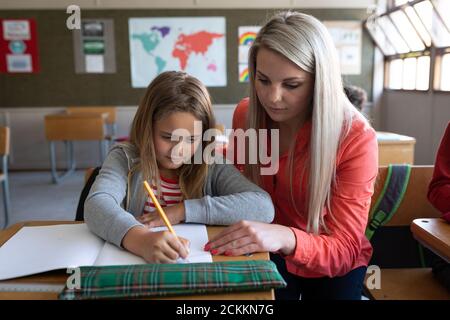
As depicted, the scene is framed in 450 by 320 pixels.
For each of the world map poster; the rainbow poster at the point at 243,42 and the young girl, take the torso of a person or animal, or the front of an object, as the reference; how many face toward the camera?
3

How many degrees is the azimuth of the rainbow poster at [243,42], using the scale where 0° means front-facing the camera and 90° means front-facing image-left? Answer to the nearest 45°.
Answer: approximately 0°

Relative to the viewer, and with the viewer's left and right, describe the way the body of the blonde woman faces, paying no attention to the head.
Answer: facing the viewer and to the left of the viewer

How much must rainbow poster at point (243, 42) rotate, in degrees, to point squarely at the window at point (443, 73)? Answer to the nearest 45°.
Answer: approximately 45° to its left

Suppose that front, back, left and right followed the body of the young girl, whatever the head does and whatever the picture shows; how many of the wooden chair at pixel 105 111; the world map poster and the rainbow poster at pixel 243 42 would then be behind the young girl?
3

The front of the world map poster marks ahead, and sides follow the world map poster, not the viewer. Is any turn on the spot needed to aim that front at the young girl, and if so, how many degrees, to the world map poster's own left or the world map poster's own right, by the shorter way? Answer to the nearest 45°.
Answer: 0° — it already faces them

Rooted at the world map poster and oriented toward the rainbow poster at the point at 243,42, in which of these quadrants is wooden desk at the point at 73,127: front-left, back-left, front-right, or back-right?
back-right

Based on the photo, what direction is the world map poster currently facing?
toward the camera

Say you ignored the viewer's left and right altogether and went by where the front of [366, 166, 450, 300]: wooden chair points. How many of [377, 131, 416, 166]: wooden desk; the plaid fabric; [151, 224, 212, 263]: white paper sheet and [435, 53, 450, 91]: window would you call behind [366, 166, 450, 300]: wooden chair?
2

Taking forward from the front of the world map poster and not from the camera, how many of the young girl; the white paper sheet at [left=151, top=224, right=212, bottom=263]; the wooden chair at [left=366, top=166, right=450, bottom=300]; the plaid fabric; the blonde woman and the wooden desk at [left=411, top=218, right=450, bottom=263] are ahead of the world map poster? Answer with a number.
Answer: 6

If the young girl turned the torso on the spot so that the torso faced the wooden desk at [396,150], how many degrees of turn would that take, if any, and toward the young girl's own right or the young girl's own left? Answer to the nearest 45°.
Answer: approximately 135° to the young girl's own left

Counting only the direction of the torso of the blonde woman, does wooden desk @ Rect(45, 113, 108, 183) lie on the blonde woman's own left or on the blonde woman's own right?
on the blonde woman's own right

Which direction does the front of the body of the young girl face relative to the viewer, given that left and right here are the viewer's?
facing the viewer

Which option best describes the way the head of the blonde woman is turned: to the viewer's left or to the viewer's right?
to the viewer's left
